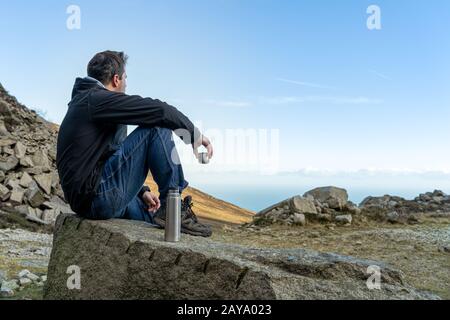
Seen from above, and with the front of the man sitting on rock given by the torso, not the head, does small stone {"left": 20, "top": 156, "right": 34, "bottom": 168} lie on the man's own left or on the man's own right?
on the man's own left

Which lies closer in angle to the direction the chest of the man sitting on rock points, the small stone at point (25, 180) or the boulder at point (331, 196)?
the boulder

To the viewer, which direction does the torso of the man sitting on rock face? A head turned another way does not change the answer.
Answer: to the viewer's right

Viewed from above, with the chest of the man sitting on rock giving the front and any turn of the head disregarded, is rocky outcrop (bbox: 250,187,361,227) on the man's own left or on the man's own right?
on the man's own left

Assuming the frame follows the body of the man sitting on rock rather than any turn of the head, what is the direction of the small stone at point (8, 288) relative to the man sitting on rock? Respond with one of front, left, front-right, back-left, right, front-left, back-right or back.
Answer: back-left

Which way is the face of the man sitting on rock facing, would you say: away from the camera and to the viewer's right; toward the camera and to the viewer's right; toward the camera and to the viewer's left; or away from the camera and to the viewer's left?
away from the camera and to the viewer's right
